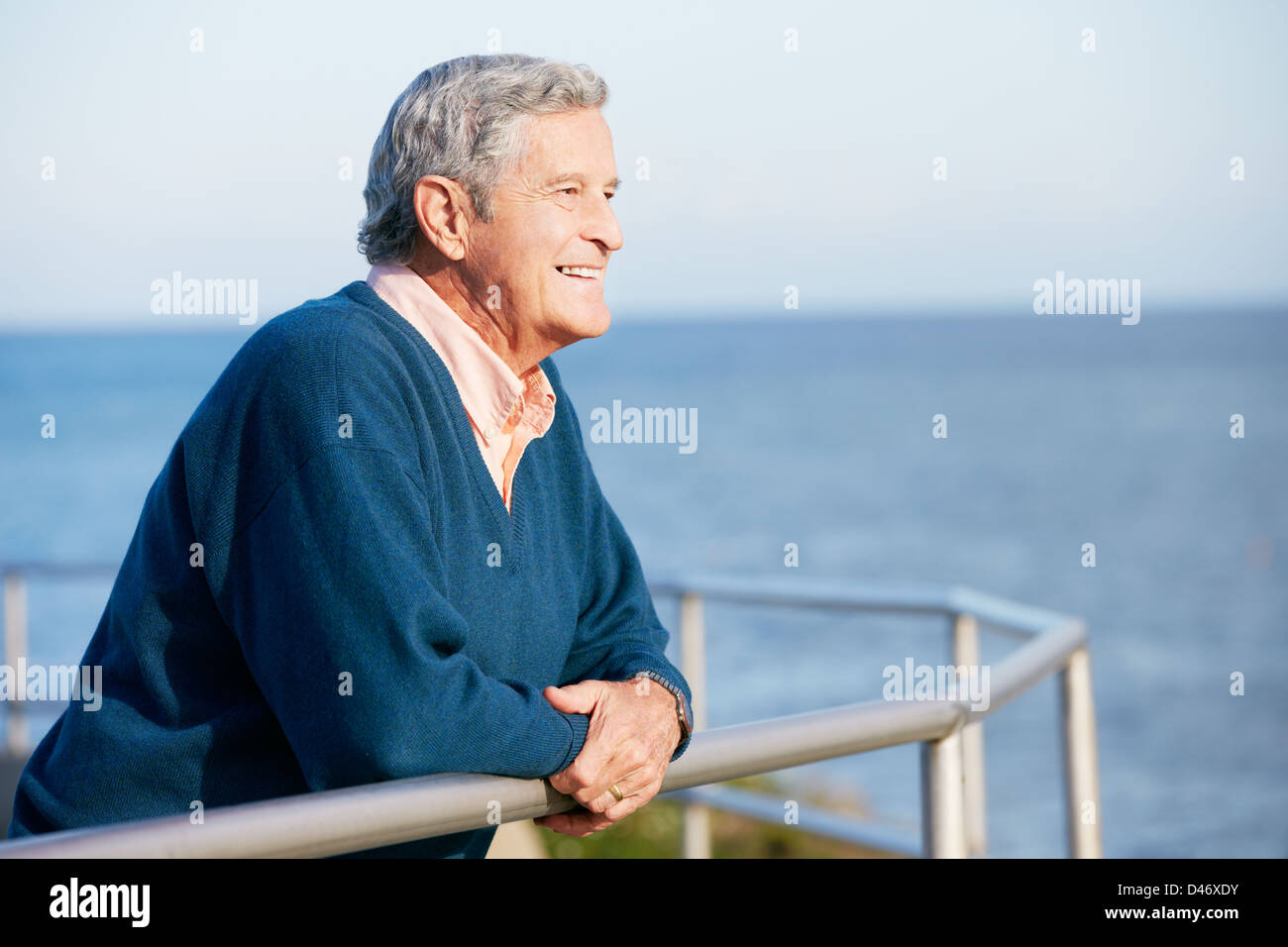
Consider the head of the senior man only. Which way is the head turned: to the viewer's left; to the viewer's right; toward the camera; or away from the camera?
to the viewer's right

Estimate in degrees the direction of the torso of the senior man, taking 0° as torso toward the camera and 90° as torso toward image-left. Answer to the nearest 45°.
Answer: approximately 315°
